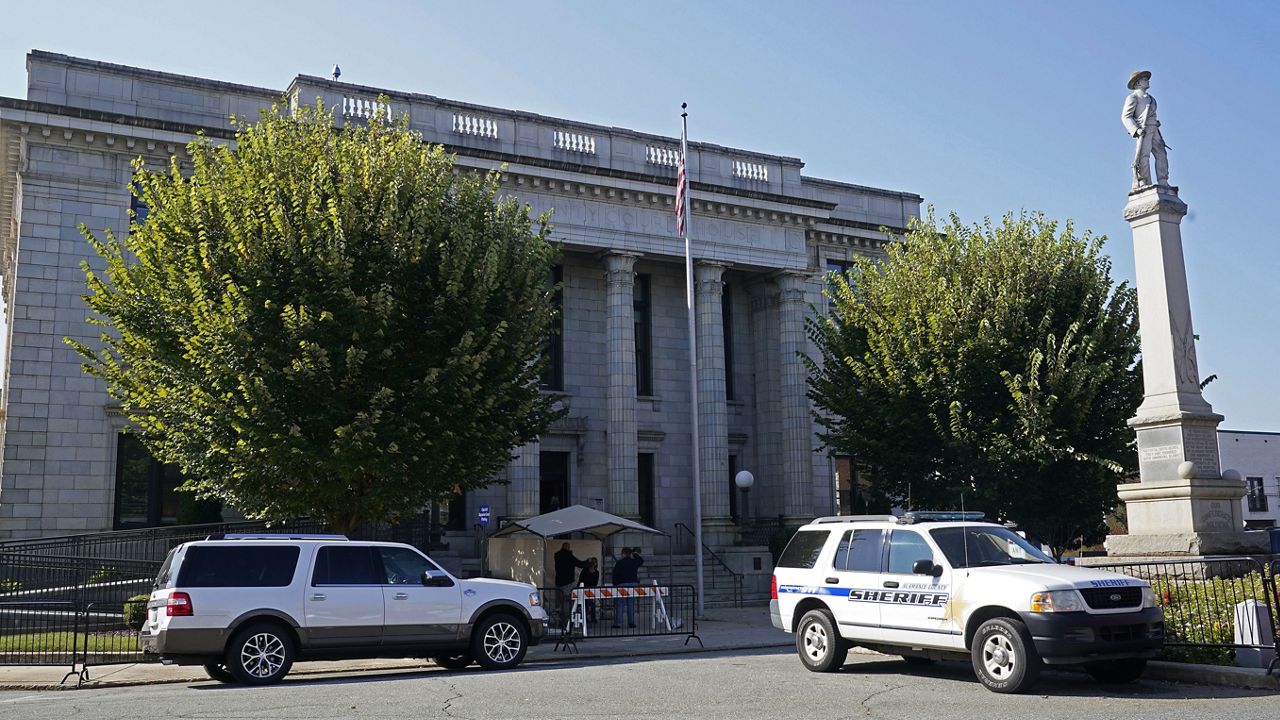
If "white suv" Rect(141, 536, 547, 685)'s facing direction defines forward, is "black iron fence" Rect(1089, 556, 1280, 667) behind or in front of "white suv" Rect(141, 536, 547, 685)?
in front

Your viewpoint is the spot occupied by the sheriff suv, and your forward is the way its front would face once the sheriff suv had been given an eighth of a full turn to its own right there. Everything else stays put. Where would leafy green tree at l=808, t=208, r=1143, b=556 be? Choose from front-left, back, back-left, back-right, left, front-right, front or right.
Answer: back

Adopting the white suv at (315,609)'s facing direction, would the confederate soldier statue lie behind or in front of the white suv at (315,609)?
in front

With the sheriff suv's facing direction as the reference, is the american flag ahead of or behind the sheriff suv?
behind

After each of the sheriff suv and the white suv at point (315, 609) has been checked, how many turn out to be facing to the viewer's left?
0

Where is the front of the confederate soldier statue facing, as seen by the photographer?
facing the viewer and to the right of the viewer

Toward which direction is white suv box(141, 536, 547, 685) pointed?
to the viewer's right

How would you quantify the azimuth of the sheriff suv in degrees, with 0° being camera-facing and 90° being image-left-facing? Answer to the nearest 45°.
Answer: approximately 315°

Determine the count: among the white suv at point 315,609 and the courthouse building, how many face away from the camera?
0

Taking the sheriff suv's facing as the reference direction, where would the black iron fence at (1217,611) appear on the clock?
The black iron fence is roughly at 10 o'clock from the sheriff suv.
